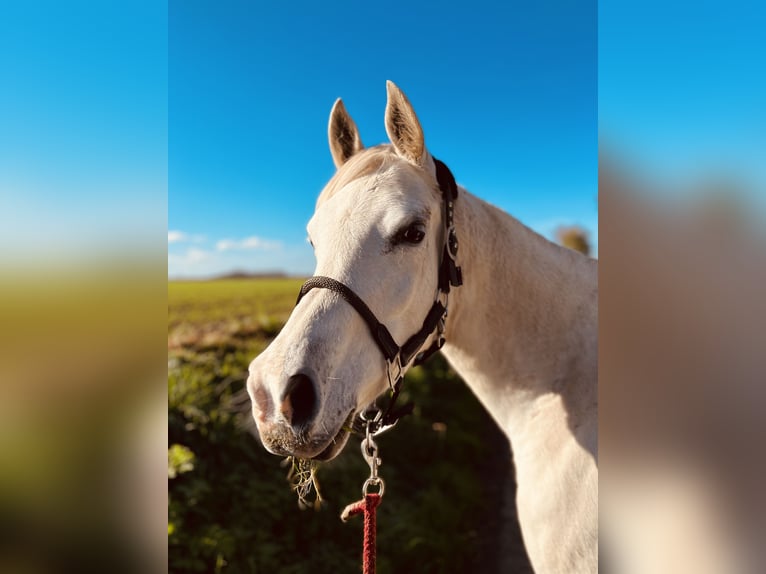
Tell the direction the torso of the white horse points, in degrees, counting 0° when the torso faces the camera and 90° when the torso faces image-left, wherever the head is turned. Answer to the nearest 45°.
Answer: approximately 45°
